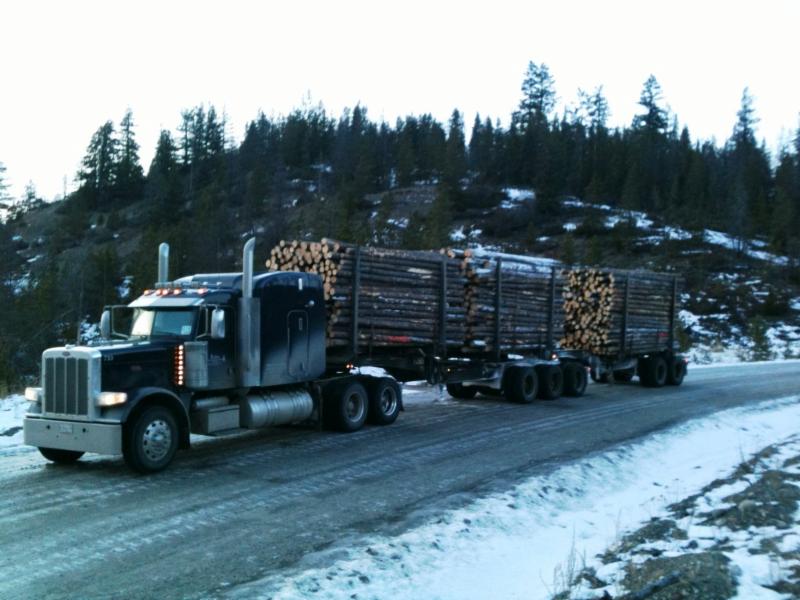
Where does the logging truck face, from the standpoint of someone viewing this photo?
facing the viewer and to the left of the viewer
